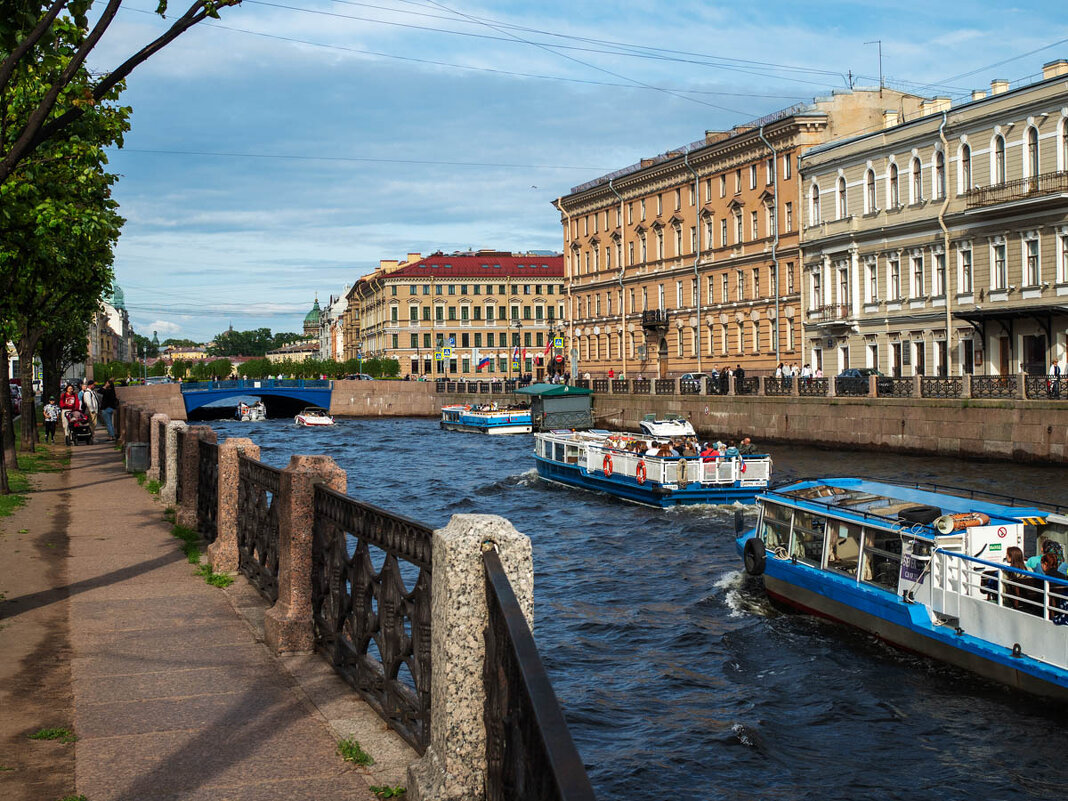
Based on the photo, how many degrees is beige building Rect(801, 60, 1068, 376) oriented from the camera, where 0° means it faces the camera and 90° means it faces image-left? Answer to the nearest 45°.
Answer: approximately 45°

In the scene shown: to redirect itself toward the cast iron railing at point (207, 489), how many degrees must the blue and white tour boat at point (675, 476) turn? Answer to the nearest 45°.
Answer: approximately 135° to its left

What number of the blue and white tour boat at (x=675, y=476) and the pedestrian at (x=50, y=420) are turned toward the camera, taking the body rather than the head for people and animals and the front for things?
1

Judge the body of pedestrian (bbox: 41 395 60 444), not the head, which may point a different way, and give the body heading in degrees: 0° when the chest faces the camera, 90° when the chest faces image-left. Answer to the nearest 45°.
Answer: approximately 0°

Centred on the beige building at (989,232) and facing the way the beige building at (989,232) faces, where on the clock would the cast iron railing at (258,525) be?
The cast iron railing is roughly at 11 o'clock from the beige building.

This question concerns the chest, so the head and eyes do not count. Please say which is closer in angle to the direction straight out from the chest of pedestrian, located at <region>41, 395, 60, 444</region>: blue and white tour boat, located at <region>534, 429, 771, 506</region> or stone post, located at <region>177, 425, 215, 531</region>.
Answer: the stone post

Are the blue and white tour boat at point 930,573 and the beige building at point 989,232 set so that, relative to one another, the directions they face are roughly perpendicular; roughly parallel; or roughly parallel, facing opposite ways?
roughly perpendicular

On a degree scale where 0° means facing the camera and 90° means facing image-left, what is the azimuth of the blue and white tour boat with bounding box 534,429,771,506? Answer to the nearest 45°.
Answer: approximately 135°

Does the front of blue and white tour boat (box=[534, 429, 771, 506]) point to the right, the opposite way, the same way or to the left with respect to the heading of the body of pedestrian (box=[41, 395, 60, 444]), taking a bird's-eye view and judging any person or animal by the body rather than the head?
the opposite way
